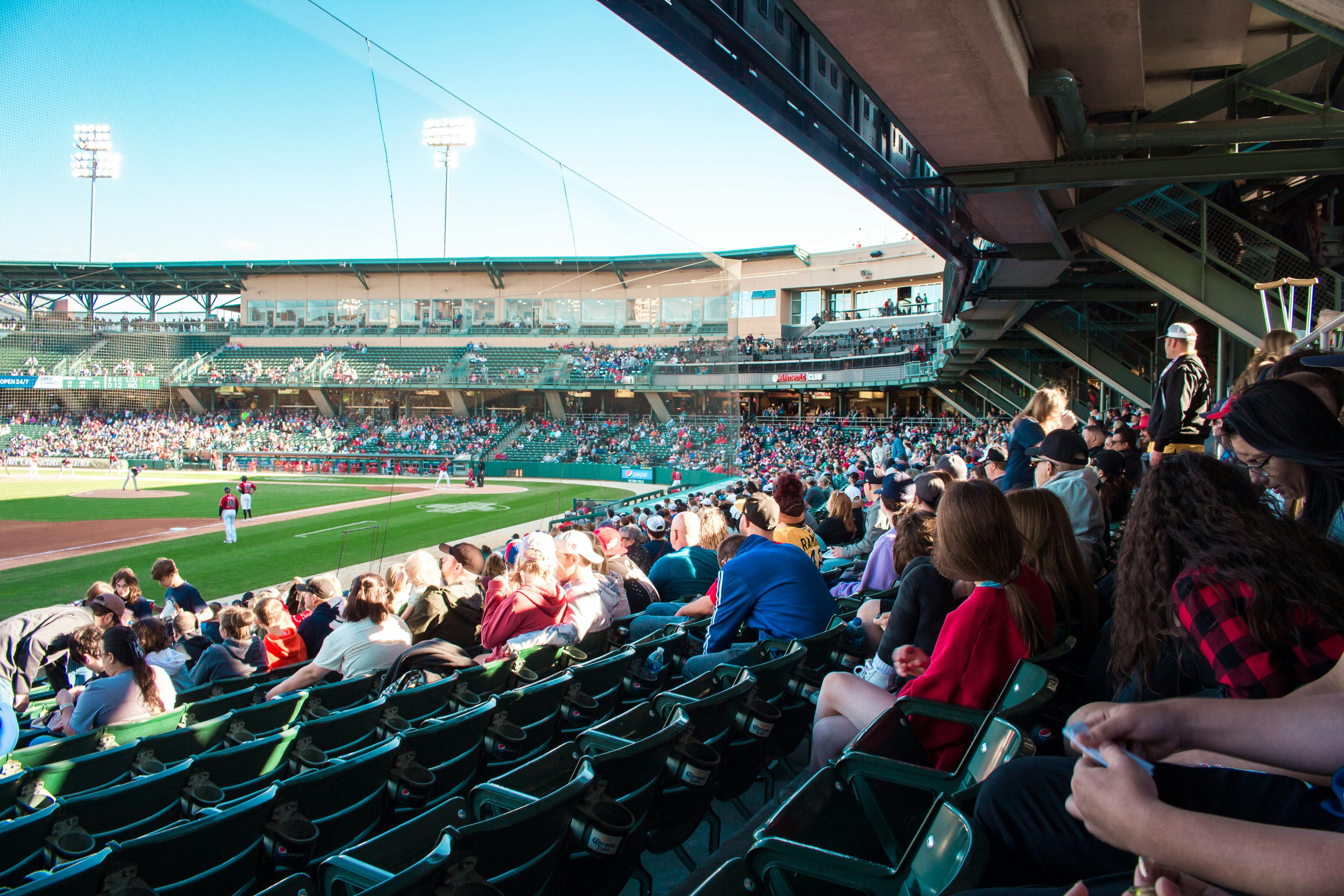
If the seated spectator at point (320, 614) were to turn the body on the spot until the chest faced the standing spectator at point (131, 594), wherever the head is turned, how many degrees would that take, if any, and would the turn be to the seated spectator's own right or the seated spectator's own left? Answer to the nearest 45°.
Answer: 0° — they already face them

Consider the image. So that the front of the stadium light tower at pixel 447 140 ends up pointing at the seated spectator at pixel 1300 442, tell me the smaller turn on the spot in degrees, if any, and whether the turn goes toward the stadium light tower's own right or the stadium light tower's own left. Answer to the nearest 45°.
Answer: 0° — it already faces them

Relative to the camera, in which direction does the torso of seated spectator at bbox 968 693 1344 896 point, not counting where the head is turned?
to the viewer's left

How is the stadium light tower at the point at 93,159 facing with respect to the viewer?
toward the camera

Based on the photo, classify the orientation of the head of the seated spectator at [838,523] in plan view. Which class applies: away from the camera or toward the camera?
away from the camera

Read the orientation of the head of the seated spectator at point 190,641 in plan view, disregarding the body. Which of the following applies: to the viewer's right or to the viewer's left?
to the viewer's left

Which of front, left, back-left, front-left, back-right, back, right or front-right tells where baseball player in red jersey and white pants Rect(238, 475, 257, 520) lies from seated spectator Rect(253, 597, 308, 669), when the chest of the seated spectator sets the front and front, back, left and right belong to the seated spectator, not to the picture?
front-right

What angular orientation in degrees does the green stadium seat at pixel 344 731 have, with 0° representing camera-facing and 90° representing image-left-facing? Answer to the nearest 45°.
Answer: approximately 135°

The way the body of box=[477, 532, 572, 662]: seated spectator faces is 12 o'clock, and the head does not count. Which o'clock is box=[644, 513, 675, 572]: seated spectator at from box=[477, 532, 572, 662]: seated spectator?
box=[644, 513, 675, 572]: seated spectator is roughly at 2 o'clock from box=[477, 532, 572, 662]: seated spectator.

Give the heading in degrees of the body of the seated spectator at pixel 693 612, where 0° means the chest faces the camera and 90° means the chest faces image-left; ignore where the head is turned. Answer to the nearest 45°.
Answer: approximately 90°

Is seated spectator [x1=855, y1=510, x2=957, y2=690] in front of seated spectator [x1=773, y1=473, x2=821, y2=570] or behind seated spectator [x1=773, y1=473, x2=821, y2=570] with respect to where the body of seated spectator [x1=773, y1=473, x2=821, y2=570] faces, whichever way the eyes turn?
behind

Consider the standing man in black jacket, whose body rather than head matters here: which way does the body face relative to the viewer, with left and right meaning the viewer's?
facing away from the viewer and to the left of the viewer

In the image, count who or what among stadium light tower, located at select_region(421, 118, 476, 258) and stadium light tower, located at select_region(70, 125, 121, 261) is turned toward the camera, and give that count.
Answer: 2
